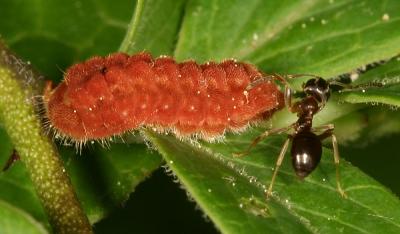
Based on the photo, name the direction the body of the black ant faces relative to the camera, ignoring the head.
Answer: away from the camera

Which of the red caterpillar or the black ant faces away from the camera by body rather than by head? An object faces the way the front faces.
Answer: the black ant

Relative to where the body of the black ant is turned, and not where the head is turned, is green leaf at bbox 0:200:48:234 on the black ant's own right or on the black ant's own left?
on the black ant's own left

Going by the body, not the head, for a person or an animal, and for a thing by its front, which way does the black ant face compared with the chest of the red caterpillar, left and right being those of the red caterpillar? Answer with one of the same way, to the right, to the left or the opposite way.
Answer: to the right

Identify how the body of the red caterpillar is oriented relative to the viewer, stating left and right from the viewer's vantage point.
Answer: facing to the left of the viewer

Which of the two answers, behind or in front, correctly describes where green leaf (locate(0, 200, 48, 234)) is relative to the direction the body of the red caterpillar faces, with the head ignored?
in front

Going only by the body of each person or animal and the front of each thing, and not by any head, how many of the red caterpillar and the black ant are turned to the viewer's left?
1

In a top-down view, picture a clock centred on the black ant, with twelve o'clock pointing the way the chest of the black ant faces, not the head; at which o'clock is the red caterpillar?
The red caterpillar is roughly at 8 o'clock from the black ant.

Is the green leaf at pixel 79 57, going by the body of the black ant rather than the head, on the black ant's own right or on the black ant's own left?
on the black ant's own left
